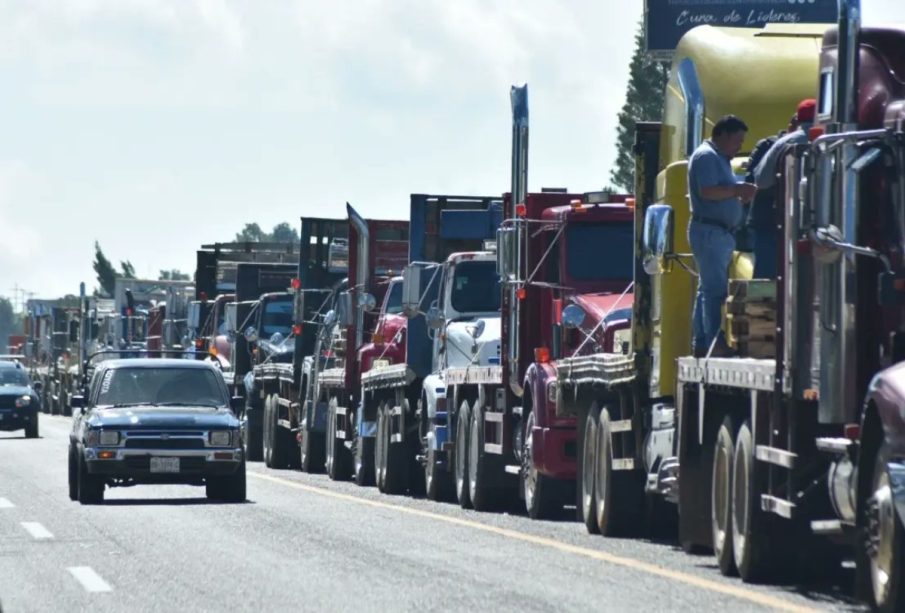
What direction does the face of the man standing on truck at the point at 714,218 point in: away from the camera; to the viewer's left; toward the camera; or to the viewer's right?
to the viewer's right

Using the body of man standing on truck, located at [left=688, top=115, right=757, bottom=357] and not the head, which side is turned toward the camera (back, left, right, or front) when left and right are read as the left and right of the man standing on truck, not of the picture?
right
